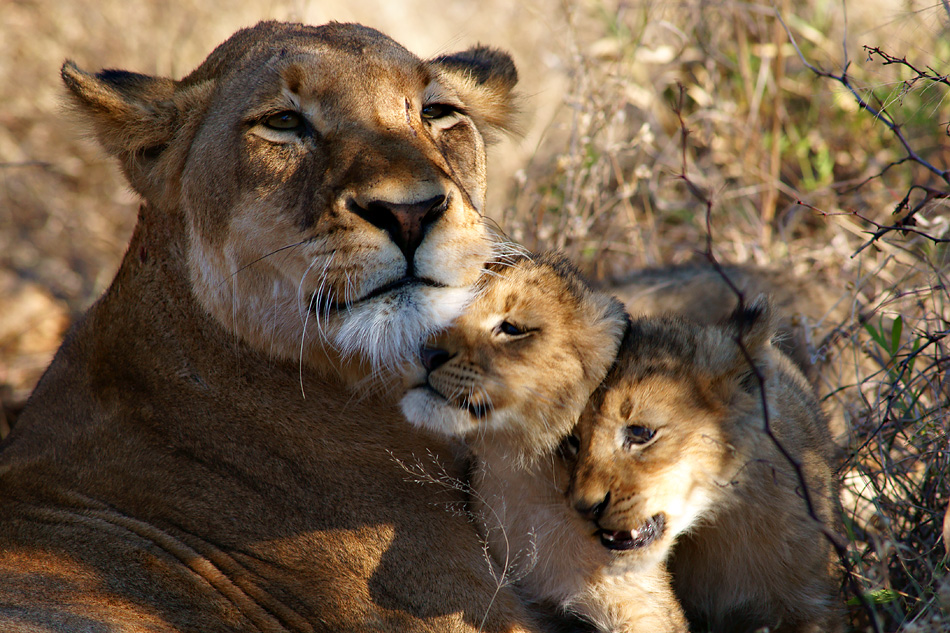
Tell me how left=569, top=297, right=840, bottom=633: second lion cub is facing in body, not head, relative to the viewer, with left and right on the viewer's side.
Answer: facing the viewer and to the left of the viewer

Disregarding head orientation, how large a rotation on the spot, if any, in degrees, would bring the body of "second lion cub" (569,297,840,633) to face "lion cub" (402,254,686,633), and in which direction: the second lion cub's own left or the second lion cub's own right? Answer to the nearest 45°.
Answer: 0° — it already faces it

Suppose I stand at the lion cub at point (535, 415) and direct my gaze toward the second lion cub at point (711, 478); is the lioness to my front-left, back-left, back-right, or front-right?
back-left

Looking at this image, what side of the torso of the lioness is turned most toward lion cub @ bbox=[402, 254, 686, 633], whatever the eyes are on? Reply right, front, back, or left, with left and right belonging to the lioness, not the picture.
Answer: front

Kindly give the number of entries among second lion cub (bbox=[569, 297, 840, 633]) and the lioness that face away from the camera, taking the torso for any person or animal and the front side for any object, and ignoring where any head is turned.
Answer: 0

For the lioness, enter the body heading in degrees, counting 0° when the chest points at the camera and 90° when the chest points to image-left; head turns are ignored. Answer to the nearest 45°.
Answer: approximately 315°

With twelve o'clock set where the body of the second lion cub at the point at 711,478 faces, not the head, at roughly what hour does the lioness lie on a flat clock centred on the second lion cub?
The lioness is roughly at 1 o'clock from the second lion cub.
